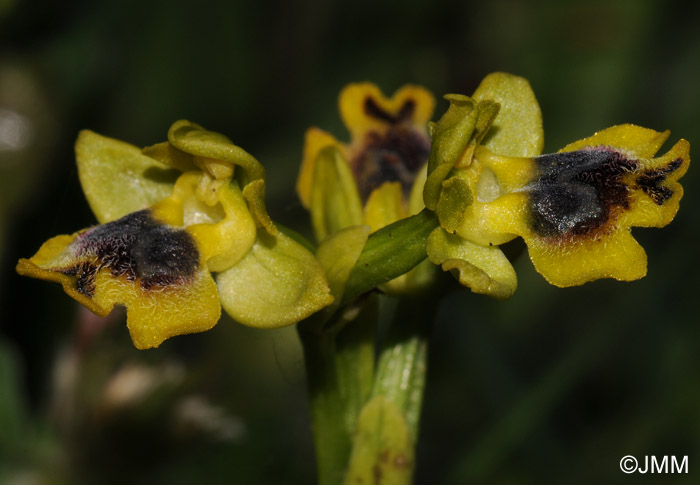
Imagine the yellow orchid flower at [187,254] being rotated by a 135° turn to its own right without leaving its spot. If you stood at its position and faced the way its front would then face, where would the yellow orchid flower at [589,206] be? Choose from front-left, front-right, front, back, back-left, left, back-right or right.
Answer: right

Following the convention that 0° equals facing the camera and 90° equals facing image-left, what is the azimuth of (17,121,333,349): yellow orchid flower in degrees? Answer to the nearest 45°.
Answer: approximately 45°
